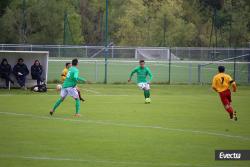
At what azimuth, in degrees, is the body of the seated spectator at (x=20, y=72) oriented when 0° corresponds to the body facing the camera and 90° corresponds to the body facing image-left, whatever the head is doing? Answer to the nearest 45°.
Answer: approximately 0°

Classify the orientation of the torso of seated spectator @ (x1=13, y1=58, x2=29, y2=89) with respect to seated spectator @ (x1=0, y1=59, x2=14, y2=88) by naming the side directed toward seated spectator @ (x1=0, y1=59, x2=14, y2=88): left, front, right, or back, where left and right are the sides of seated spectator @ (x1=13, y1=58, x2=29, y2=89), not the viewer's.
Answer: right
